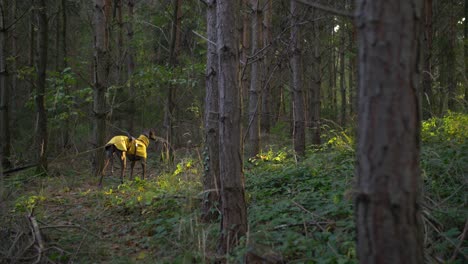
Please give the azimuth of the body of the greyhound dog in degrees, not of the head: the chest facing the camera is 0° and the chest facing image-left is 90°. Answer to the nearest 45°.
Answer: approximately 225°

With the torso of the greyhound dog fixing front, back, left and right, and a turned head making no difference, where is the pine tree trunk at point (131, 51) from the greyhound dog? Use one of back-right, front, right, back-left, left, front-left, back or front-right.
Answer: front-left

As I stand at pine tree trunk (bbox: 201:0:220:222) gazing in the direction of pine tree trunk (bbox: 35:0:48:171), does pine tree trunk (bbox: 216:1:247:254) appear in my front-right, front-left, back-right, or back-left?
back-left
